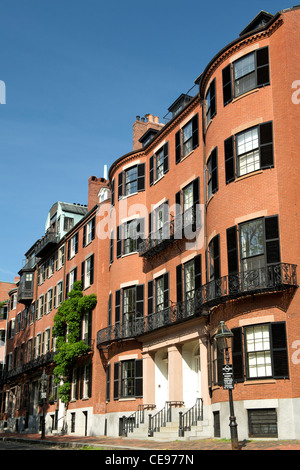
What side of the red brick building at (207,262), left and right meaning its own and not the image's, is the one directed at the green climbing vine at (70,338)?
right
